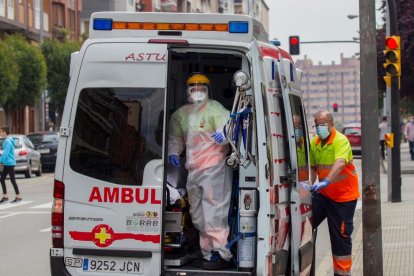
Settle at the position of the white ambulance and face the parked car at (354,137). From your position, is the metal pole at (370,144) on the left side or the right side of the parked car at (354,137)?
right

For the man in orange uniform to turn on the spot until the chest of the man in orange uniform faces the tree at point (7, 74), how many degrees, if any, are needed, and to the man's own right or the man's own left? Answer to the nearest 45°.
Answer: approximately 90° to the man's own right

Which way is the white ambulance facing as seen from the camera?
away from the camera

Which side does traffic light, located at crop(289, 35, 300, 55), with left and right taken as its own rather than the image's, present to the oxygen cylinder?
front

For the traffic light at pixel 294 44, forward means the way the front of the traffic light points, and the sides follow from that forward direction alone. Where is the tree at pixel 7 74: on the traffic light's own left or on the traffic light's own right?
on the traffic light's own right

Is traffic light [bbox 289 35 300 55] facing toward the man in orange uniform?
yes

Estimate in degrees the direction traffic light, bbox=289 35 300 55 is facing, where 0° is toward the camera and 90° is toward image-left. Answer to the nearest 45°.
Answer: approximately 0°

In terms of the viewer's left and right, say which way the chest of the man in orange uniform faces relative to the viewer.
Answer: facing the viewer and to the left of the viewer

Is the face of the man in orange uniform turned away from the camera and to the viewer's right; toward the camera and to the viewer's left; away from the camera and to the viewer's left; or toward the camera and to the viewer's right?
toward the camera and to the viewer's left

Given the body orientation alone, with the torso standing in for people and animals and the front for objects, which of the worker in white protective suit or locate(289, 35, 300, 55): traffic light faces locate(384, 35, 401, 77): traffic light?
locate(289, 35, 300, 55): traffic light

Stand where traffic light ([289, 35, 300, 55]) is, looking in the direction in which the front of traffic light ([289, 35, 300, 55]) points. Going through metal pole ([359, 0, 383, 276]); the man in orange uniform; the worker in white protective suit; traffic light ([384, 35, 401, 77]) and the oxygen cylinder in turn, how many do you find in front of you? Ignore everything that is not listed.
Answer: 5
